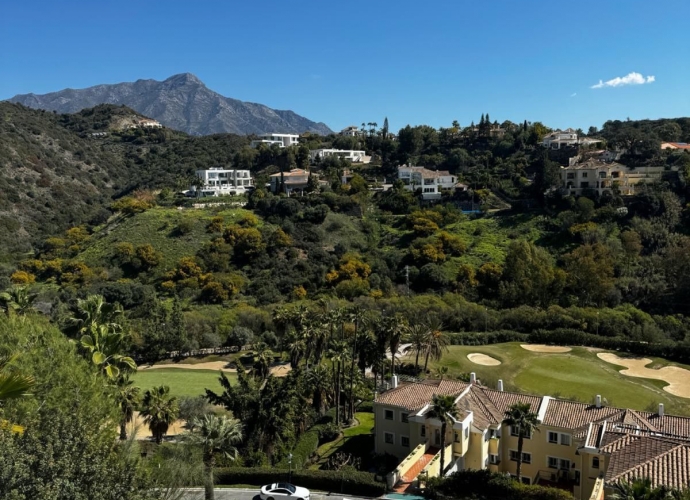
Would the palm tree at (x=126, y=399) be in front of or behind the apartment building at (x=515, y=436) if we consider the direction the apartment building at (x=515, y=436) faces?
in front

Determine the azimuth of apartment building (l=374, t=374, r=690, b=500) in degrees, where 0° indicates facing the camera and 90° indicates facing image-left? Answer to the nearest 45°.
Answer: approximately 45°

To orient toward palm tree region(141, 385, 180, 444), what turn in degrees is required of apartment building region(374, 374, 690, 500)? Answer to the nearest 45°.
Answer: approximately 45° to its right

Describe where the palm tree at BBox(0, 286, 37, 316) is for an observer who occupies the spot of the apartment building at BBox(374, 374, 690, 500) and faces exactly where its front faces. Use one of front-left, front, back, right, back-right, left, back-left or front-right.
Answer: front-right

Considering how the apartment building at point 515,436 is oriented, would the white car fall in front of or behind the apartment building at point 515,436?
in front
